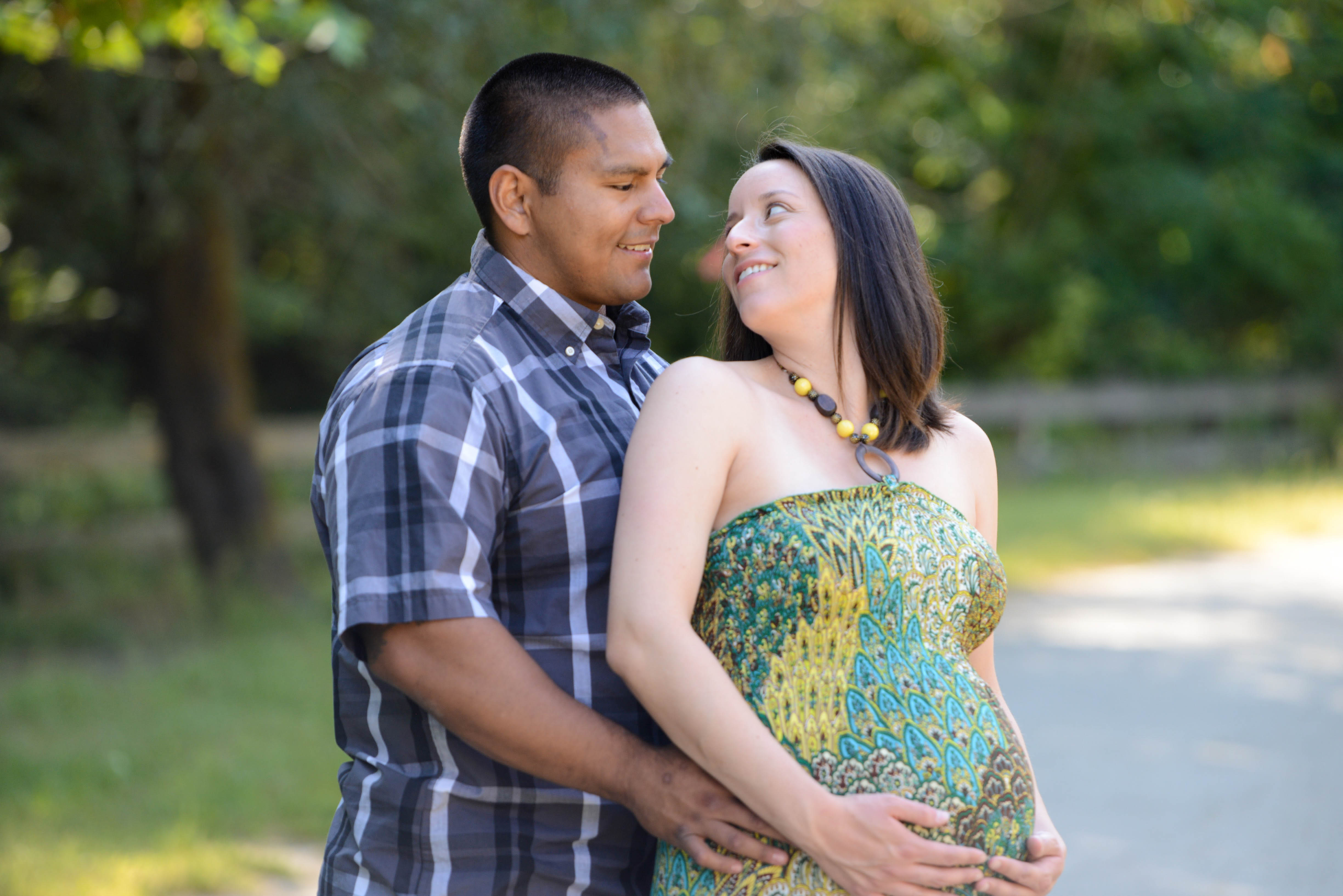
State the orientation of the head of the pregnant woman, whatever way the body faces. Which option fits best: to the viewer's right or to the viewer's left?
to the viewer's left

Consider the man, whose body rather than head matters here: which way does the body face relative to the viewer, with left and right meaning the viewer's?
facing the viewer and to the right of the viewer

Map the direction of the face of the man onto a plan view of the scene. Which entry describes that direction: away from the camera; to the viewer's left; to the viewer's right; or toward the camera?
to the viewer's right

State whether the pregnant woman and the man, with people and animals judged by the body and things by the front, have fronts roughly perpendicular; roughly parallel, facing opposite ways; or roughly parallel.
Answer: roughly parallel

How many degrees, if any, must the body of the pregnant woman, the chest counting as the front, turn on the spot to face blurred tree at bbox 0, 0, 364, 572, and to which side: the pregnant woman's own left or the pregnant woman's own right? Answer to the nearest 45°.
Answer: approximately 180°

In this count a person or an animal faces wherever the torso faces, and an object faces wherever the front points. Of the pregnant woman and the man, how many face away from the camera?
0

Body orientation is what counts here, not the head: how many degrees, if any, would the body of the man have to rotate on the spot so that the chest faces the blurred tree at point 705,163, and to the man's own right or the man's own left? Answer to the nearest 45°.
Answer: approximately 135° to the man's own left
